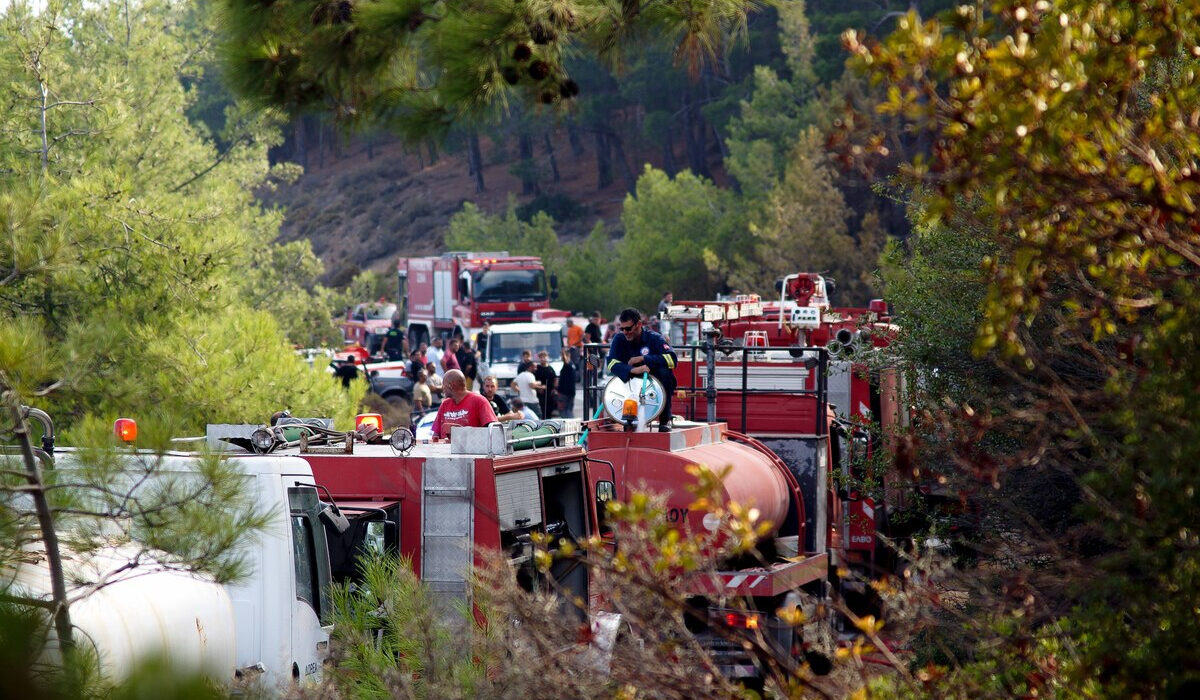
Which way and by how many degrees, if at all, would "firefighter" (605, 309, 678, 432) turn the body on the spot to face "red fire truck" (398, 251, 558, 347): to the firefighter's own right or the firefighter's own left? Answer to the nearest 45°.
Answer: approximately 135° to the firefighter's own right

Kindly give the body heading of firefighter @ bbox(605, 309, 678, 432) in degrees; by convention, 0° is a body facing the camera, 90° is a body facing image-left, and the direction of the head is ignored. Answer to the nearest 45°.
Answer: approximately 45°

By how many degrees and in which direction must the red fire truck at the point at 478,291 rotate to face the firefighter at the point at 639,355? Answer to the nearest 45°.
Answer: approximately 45° to its right

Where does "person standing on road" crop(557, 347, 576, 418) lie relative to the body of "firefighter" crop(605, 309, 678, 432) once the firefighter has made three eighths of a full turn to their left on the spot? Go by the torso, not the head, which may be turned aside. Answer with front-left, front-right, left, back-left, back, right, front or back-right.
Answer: left

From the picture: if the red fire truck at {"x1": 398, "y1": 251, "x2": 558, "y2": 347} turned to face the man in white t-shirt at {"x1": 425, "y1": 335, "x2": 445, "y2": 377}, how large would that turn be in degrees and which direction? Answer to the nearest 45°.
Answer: approximately 45° to its right
